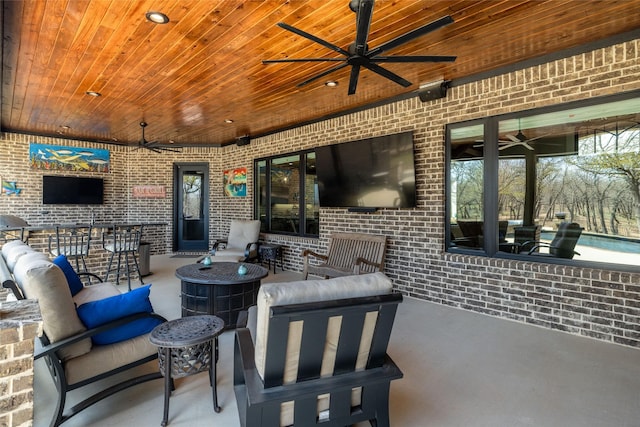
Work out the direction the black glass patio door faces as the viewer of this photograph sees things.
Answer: facing the viewer

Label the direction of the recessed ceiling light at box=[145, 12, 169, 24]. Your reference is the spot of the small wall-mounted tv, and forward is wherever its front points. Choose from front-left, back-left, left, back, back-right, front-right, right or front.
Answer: front

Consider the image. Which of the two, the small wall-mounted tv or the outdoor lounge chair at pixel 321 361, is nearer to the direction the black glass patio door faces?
the outdoor lounge chair

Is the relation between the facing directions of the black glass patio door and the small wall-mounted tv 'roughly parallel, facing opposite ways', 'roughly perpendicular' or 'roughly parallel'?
roughly parallel

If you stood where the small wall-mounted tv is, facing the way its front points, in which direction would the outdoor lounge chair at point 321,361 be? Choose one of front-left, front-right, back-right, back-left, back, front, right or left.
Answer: front

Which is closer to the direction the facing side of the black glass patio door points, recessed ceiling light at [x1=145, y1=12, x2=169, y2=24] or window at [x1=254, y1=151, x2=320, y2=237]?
the recessed ceiling light

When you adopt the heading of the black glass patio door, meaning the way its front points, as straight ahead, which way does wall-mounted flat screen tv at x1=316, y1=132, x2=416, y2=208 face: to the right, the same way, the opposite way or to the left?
to the right

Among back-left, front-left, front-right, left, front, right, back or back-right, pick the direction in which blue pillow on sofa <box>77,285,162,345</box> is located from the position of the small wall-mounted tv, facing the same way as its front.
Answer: front

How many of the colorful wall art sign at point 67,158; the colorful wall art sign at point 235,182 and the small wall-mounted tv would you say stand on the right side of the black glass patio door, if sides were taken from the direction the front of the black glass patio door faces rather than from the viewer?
2

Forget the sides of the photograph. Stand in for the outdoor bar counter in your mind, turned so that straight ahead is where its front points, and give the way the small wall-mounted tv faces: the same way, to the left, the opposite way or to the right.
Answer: the same way

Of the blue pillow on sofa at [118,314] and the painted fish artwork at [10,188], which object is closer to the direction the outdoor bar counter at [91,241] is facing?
the blue pillow on sofa

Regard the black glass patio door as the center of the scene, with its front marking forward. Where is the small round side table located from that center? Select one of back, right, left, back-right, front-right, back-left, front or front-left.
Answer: front

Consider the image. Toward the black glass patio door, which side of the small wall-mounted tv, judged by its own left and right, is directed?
left

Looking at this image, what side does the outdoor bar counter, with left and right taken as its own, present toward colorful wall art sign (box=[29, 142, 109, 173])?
back

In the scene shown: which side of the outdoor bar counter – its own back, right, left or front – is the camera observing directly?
front

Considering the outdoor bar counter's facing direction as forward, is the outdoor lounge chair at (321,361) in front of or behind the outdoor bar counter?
in front

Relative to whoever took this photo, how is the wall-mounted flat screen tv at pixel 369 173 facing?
facing the viewer and to the left of the viewer

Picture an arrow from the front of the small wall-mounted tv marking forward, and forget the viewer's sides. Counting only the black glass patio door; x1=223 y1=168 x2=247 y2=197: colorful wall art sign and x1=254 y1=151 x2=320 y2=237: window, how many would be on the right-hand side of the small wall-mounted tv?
0

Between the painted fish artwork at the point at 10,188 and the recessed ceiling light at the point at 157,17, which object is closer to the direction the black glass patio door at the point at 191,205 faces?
the recessed ceiling light

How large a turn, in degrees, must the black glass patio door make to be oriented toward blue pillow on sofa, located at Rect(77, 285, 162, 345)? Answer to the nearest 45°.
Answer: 0° — it already faces it
